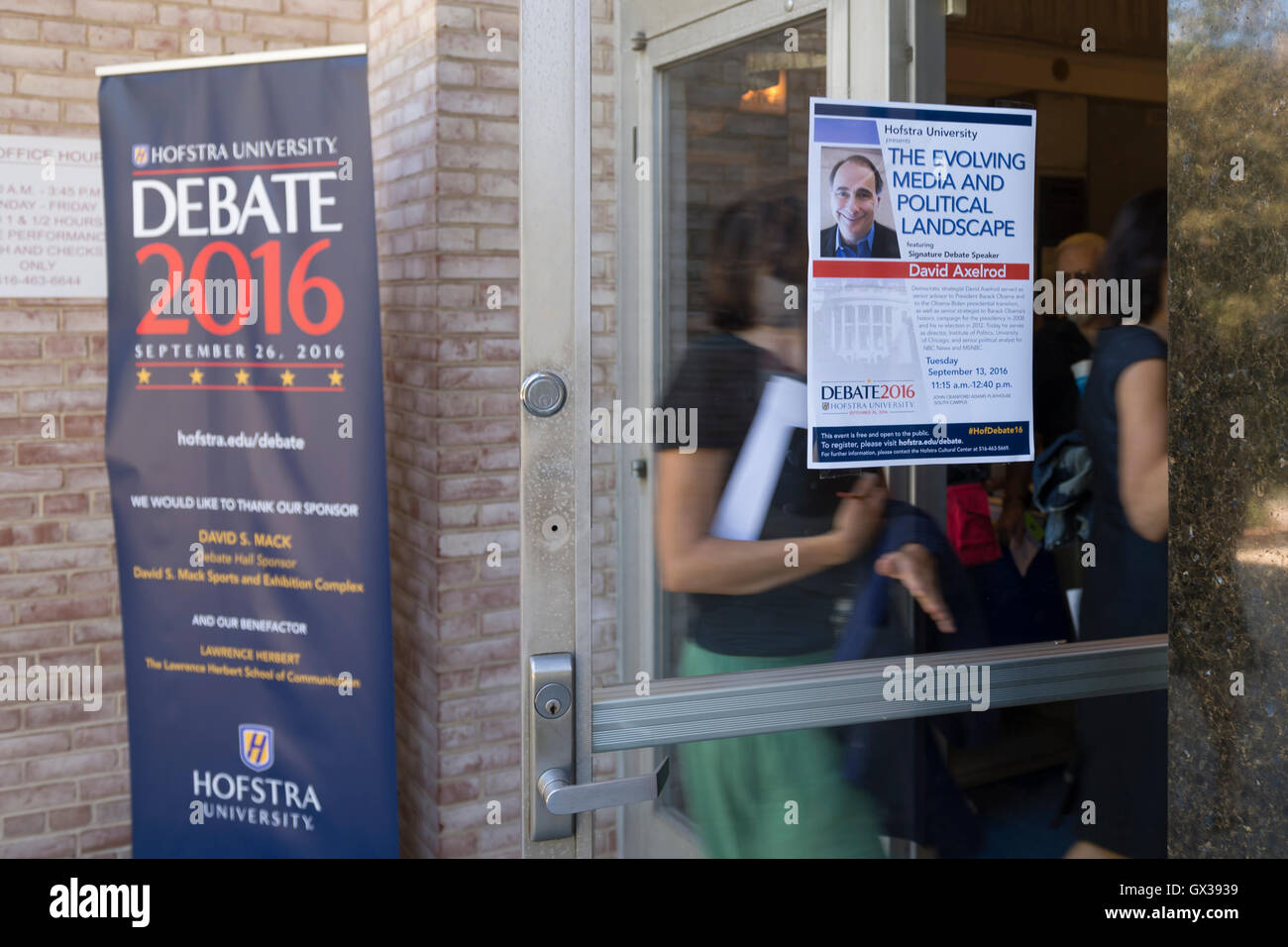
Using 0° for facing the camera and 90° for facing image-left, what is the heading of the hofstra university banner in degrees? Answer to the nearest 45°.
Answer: approximately 0°

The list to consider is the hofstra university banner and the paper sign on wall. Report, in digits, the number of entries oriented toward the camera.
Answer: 2

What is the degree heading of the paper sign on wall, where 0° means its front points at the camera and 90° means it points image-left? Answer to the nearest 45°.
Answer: approximately 0°
